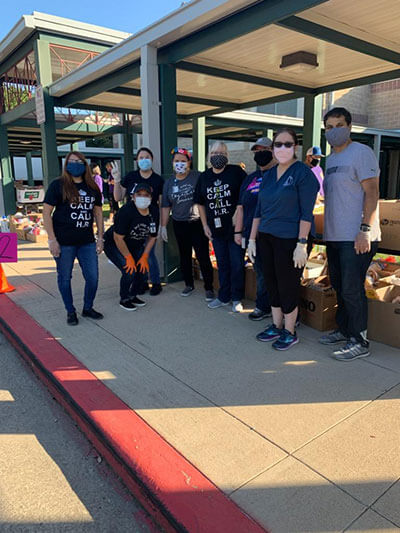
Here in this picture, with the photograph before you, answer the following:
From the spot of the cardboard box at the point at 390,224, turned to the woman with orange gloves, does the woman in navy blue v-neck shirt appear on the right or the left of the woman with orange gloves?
left

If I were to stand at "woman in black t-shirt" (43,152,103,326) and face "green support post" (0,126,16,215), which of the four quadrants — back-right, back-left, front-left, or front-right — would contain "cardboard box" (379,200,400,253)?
back-right

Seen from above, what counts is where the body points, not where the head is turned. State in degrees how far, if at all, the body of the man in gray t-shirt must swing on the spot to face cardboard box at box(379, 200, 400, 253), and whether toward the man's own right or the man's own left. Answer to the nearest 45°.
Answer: approximately 180°

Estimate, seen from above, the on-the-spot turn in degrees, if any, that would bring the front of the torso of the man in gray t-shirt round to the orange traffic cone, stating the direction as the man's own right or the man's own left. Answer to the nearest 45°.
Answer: approximately 45° to the man's own right

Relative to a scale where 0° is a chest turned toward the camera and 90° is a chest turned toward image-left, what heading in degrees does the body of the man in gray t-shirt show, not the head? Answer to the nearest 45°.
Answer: approximately 45°

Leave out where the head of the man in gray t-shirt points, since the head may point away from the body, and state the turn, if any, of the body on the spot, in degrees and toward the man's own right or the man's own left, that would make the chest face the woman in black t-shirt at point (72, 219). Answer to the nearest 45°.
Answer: approximately 45° to the man's own right

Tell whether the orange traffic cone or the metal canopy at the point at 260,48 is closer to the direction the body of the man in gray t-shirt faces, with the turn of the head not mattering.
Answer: the orange traffic cone

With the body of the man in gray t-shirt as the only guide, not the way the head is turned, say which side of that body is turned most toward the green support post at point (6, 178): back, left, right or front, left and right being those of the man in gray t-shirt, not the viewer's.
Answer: right

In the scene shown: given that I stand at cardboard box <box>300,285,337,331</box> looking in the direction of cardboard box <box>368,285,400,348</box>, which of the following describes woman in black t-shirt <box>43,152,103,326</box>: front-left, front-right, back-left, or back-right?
back-right
